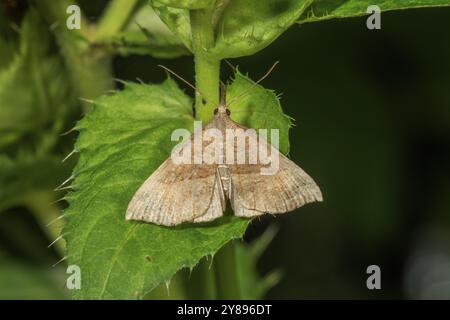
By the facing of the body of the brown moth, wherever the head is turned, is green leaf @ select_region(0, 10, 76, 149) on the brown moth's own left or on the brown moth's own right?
on the brown moth's own left

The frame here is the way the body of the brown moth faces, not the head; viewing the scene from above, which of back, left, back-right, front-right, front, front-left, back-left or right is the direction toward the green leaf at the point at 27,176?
front-left

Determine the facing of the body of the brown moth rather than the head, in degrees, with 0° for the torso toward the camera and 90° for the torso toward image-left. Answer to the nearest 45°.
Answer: approximately 180°
